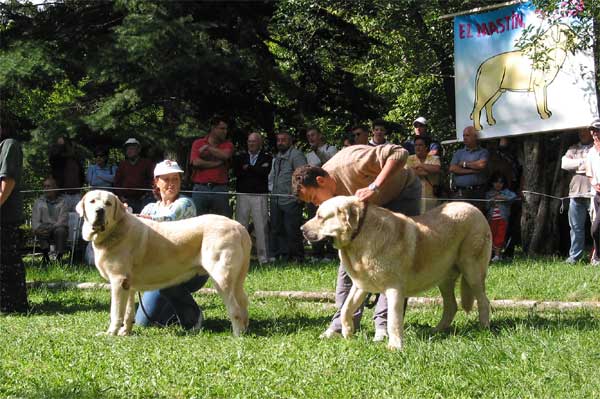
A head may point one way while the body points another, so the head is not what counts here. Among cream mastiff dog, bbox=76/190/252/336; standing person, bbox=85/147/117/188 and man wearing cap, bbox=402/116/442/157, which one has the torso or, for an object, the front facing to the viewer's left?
the cream mastiff dog

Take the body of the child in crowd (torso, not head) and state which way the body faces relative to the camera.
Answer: toward the camera

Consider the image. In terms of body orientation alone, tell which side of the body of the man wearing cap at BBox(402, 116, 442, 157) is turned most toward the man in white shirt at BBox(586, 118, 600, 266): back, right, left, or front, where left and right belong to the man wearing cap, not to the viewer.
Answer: left

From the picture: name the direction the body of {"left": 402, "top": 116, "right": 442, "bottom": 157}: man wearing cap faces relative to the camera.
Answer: toward the camera

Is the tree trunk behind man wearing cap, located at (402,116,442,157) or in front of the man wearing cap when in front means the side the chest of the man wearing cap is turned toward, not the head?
behind

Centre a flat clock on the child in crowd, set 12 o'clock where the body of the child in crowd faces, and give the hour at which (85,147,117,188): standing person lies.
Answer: The standing person is roughly at 3 o'clock from the child in crowd.

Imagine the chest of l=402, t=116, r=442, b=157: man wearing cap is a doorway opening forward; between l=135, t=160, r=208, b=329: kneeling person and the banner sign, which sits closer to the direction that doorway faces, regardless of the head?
the kneeling person

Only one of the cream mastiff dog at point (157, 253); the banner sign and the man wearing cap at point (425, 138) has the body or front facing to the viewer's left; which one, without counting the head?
the cream mastiff dog

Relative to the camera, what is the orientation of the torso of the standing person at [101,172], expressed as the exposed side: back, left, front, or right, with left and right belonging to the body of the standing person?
front

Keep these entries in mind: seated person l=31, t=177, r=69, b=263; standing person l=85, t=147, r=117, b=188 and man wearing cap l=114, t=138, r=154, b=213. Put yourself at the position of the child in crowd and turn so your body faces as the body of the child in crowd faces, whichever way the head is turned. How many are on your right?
3

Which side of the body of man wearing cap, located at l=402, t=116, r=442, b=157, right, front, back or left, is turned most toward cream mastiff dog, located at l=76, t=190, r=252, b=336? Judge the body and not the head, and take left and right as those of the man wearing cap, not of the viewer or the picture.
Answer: front

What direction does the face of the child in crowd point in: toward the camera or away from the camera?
toward the camera

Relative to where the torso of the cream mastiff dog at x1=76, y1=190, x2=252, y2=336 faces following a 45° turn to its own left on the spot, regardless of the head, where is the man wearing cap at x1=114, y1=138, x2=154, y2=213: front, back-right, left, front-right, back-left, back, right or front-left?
back-right

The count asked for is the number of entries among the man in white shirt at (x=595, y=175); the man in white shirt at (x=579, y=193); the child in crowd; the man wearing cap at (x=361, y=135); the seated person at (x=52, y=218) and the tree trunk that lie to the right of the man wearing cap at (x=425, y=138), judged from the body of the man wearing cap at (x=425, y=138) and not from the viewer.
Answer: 2

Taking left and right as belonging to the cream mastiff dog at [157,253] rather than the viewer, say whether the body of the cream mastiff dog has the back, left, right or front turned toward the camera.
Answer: left

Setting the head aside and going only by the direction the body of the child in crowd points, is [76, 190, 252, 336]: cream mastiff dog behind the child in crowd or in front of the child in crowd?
in front
